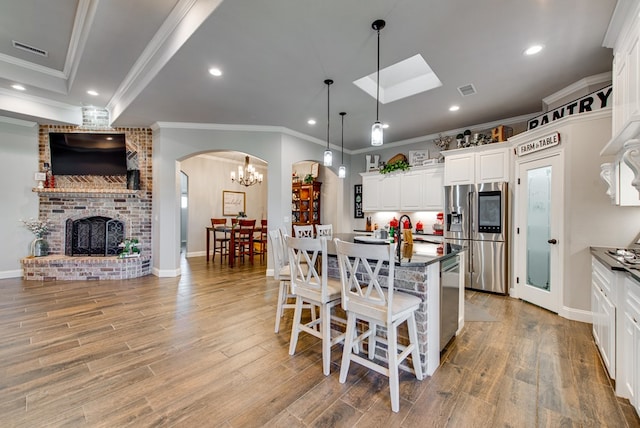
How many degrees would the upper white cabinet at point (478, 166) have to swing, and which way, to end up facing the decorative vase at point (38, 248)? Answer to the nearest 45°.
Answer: approximately 45° to its right

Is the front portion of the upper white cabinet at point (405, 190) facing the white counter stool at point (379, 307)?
yes

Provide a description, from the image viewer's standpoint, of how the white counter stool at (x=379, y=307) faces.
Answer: facing away from the viewer and to the right of the viewer

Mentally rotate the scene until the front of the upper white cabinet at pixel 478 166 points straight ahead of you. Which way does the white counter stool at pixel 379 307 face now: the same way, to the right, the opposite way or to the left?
the opposite way

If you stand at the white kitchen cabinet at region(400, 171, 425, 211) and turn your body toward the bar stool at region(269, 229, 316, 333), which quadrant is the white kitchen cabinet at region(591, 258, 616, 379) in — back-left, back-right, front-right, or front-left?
front-left

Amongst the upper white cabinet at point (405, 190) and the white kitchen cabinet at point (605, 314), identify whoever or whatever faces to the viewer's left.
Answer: the white kitchen cabinet

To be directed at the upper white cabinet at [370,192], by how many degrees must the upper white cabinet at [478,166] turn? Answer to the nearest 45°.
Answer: approximately 90° to its right

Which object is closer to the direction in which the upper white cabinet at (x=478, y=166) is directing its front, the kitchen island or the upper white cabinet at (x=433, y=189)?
the kitchen island

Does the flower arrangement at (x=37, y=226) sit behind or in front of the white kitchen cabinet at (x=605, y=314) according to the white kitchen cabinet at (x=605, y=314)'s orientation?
in front

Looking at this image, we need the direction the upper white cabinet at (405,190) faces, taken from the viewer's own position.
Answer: facing the viewer

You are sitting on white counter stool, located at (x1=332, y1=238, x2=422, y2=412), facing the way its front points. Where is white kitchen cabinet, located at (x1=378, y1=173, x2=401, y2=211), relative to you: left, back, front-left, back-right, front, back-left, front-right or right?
front-left

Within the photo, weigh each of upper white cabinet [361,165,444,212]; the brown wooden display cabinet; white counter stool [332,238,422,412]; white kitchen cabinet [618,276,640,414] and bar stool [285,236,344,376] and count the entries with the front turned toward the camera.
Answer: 2

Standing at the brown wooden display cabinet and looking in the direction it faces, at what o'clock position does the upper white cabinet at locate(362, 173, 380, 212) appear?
The upper white cabinet is roughly at 10 o'clock from the brown wooden display cabinet.

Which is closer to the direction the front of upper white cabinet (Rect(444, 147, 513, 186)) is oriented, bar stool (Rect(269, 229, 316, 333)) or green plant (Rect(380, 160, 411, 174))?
the bar stool

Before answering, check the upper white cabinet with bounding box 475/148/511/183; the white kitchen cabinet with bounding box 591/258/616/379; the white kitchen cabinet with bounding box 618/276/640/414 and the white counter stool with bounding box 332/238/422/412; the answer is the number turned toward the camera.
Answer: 1

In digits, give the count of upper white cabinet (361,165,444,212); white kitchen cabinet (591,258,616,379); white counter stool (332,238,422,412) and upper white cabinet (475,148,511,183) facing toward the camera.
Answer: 2

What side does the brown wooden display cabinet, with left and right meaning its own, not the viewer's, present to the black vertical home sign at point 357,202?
left

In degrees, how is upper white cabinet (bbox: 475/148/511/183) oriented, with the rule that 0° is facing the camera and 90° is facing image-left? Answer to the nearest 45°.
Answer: approximately 0°

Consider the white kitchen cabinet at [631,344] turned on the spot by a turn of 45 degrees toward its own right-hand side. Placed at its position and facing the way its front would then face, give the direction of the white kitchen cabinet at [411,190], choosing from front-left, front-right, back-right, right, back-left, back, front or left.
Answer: front

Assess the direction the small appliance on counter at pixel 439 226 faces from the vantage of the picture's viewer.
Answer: facing the viewer and to the left of the viewer
